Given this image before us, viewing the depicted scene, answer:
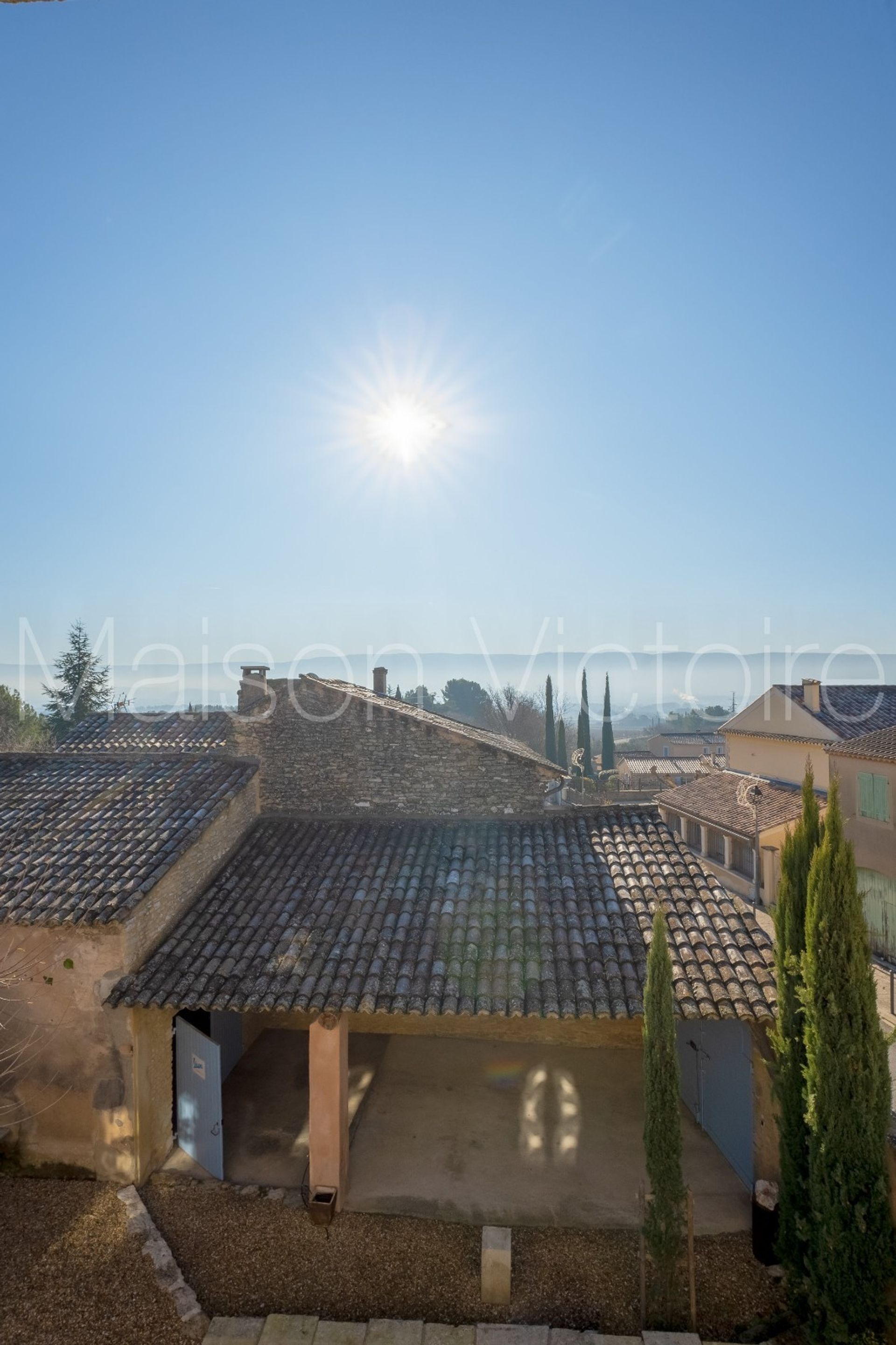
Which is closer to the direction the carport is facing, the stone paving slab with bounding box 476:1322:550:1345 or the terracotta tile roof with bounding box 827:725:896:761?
the stone paving slab

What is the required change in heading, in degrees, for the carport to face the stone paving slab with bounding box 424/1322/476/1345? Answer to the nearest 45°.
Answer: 0° — it already faces it

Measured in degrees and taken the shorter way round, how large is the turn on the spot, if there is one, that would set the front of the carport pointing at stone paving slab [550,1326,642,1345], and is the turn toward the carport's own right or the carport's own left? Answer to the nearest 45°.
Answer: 0° — it already faces it

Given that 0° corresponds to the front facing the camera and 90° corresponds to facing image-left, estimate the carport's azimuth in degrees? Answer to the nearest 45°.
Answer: approximately 0°

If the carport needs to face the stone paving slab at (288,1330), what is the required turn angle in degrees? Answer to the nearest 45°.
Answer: approximately 45° to its right

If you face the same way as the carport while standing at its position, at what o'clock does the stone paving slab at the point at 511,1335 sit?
The stone paving slab is roughly at 12 o'clock from the carport.

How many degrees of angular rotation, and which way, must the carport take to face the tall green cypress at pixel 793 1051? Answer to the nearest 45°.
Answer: approximately 45° to its left

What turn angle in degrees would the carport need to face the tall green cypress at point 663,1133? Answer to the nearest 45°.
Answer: approximately 45° to its left

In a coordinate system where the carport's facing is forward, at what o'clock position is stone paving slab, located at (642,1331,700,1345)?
The stone paving slab is roughly at 11 o'clock from the carport.

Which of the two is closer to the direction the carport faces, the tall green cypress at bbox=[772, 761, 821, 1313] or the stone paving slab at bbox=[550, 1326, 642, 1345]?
the stone paving slab

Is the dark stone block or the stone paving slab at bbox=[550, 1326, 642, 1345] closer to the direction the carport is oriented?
the stone paving slab

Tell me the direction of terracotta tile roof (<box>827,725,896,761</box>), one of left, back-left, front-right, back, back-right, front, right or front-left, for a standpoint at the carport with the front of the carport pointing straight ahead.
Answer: back-left
